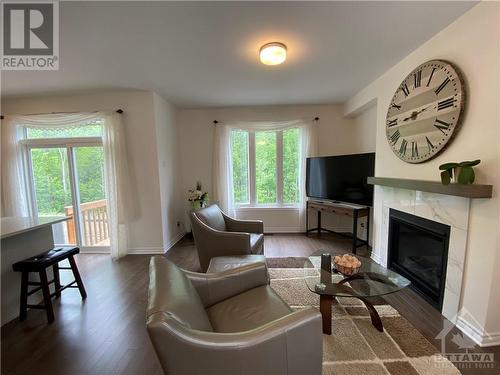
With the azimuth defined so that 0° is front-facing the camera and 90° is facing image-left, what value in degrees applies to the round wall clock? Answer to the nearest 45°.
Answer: approximately 45°

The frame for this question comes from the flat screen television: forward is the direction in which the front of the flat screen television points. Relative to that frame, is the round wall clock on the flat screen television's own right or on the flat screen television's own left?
on the flat screen television's own left

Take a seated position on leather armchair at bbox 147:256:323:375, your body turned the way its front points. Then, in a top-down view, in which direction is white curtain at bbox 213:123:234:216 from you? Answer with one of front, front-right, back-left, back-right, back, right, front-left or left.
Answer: left

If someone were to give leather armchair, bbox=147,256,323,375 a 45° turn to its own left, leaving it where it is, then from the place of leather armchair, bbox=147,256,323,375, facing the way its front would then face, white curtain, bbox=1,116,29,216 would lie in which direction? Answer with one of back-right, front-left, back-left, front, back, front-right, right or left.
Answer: left

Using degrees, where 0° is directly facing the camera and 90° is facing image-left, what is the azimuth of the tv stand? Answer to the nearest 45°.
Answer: approximately 45°

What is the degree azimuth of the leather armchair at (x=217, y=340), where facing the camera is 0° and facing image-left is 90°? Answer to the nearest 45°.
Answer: approximately 270°

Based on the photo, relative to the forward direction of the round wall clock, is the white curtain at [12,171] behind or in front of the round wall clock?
in front

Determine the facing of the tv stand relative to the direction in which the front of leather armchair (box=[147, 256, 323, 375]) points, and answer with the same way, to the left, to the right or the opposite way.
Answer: the opposite way

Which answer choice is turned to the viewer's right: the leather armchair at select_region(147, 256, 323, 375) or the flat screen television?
the leather armchair

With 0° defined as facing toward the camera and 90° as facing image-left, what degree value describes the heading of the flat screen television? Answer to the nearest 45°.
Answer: approximately 45°

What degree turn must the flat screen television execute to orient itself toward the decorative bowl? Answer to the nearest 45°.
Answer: approximately 45° to its left

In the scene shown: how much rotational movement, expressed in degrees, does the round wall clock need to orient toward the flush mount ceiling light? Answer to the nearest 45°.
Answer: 0° — it already faces it

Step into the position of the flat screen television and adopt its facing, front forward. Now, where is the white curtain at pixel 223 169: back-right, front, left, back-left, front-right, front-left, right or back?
front-right

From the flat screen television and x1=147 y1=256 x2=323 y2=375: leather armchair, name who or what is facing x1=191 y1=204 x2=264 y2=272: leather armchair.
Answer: the flat screen television

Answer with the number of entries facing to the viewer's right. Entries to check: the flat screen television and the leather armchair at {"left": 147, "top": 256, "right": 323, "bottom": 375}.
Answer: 1

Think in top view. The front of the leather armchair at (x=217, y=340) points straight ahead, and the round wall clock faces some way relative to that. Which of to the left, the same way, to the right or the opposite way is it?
the opposite way
